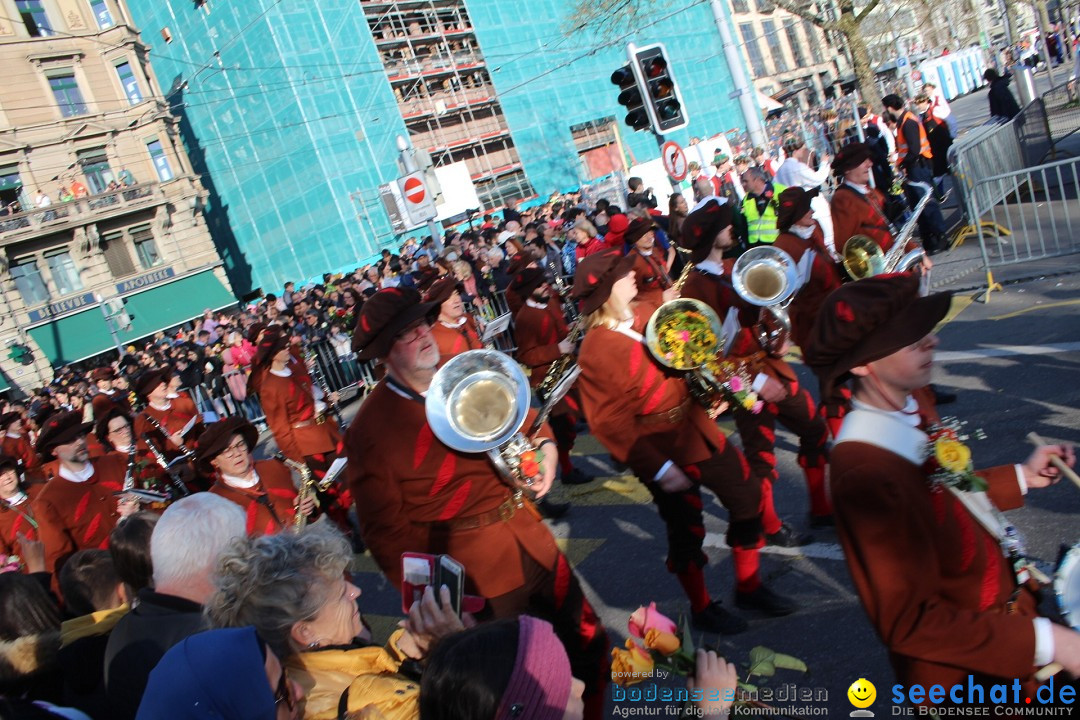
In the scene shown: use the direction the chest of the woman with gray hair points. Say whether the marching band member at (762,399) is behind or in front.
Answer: in front

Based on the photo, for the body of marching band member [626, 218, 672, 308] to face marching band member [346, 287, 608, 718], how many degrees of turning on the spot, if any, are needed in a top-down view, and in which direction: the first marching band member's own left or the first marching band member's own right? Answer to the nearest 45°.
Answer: approximately 45° to the first marching band member's own right

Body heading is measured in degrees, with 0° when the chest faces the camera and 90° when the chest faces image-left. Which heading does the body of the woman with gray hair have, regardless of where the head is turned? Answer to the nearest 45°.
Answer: approximately 270°

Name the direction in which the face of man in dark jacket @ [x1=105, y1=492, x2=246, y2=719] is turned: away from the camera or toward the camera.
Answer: away from the camera

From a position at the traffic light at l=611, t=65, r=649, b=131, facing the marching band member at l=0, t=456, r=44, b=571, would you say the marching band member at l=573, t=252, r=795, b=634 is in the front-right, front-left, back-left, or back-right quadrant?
front-left

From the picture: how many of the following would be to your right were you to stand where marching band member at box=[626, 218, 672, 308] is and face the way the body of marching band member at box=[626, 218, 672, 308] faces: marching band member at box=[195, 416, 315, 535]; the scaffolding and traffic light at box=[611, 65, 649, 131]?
1
